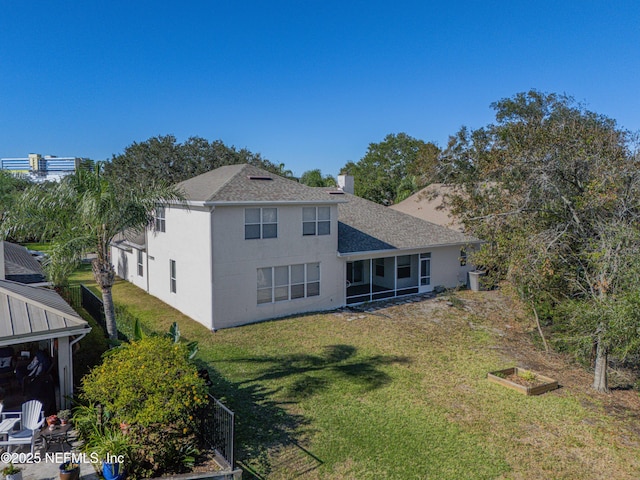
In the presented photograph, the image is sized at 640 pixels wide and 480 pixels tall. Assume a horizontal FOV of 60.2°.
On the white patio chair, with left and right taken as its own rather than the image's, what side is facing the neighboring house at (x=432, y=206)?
back

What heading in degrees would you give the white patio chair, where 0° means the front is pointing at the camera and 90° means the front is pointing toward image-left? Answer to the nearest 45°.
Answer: approximately 45°

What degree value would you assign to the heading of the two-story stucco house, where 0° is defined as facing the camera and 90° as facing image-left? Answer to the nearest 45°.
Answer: approximately 135°

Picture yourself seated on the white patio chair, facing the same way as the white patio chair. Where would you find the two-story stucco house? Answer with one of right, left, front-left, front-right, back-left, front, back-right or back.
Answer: back

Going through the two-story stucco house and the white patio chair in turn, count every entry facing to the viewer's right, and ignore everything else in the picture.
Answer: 0

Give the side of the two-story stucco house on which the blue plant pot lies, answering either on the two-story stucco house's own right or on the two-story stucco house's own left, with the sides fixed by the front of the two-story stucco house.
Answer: on the two-story stucco house's own left

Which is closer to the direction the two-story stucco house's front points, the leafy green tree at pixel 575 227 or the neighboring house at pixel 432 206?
the neighboring house

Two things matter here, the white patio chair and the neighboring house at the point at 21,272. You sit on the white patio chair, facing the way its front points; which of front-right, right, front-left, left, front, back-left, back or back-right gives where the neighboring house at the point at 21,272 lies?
back-right

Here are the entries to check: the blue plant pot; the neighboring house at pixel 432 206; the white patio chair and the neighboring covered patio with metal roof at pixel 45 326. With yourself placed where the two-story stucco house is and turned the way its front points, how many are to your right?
1
